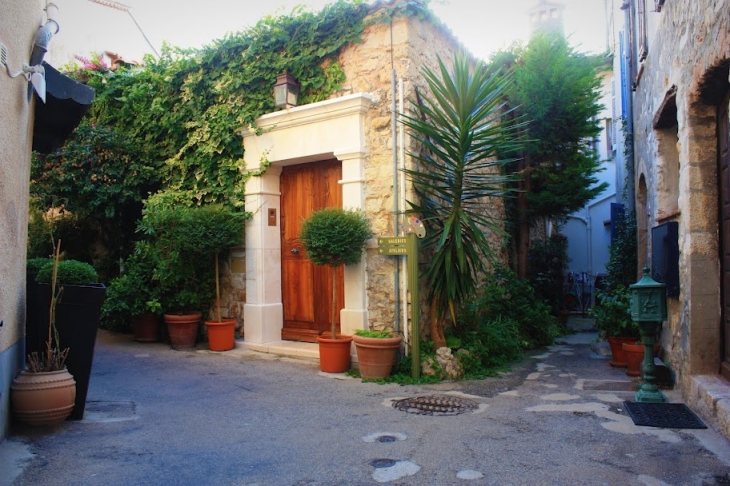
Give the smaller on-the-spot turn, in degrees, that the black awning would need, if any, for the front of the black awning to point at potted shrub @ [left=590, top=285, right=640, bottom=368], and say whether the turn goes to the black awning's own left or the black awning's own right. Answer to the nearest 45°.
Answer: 0° — it already faces it

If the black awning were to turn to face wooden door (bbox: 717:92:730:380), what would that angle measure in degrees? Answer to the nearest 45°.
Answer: approximately 45° to its right

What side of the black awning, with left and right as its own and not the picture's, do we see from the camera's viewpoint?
right

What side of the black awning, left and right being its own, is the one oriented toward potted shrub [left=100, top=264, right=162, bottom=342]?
left

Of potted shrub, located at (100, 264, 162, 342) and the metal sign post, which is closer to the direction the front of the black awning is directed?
the metal sign post

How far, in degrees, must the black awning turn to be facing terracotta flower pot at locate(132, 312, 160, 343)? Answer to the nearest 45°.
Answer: approximately 90° to its left

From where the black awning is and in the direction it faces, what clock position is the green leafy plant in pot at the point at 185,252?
The green leafy plant in pot is roughly at 10 o'clock from the black awning.

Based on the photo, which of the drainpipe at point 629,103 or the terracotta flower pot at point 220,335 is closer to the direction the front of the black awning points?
the drainpipe

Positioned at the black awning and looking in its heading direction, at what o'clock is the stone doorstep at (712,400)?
The stone doorstep is roughly at 1 o'clock from the black awning.

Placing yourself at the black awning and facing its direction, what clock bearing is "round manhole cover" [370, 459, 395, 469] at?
The round manhole cover is roughly at 2 o'clock from the black awning.
